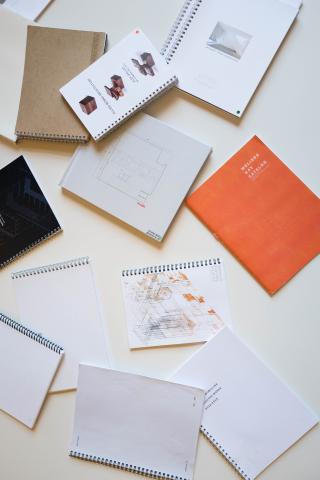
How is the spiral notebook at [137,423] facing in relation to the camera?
toward the camera

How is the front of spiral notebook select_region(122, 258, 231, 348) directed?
toward the camera
